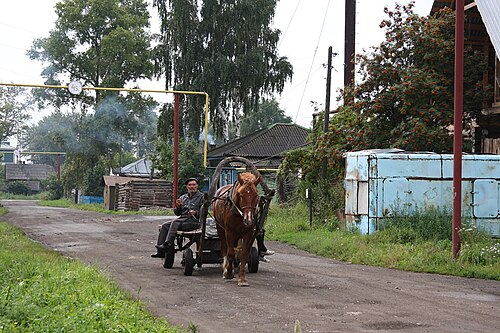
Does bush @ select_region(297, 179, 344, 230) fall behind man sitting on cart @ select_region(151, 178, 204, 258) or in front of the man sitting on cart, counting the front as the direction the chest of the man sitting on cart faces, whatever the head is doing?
behind

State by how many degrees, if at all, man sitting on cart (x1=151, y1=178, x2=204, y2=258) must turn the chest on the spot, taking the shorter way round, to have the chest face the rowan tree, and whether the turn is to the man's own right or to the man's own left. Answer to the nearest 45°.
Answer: approximately 180°

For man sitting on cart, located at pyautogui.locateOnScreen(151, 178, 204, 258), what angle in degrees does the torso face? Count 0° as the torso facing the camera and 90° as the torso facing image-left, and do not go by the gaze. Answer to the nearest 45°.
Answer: approximately 45°

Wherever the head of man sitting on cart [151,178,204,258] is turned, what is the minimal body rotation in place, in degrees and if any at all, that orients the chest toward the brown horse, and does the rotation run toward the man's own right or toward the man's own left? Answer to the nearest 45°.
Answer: approximately 90° to the man's own left

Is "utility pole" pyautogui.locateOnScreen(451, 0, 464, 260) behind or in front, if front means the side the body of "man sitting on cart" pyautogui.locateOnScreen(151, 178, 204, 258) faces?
behind

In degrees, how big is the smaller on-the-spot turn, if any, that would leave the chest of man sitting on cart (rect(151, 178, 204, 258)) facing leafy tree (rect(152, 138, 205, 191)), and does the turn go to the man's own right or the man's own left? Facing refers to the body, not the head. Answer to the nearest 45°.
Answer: approximately 135° to the man's own right
